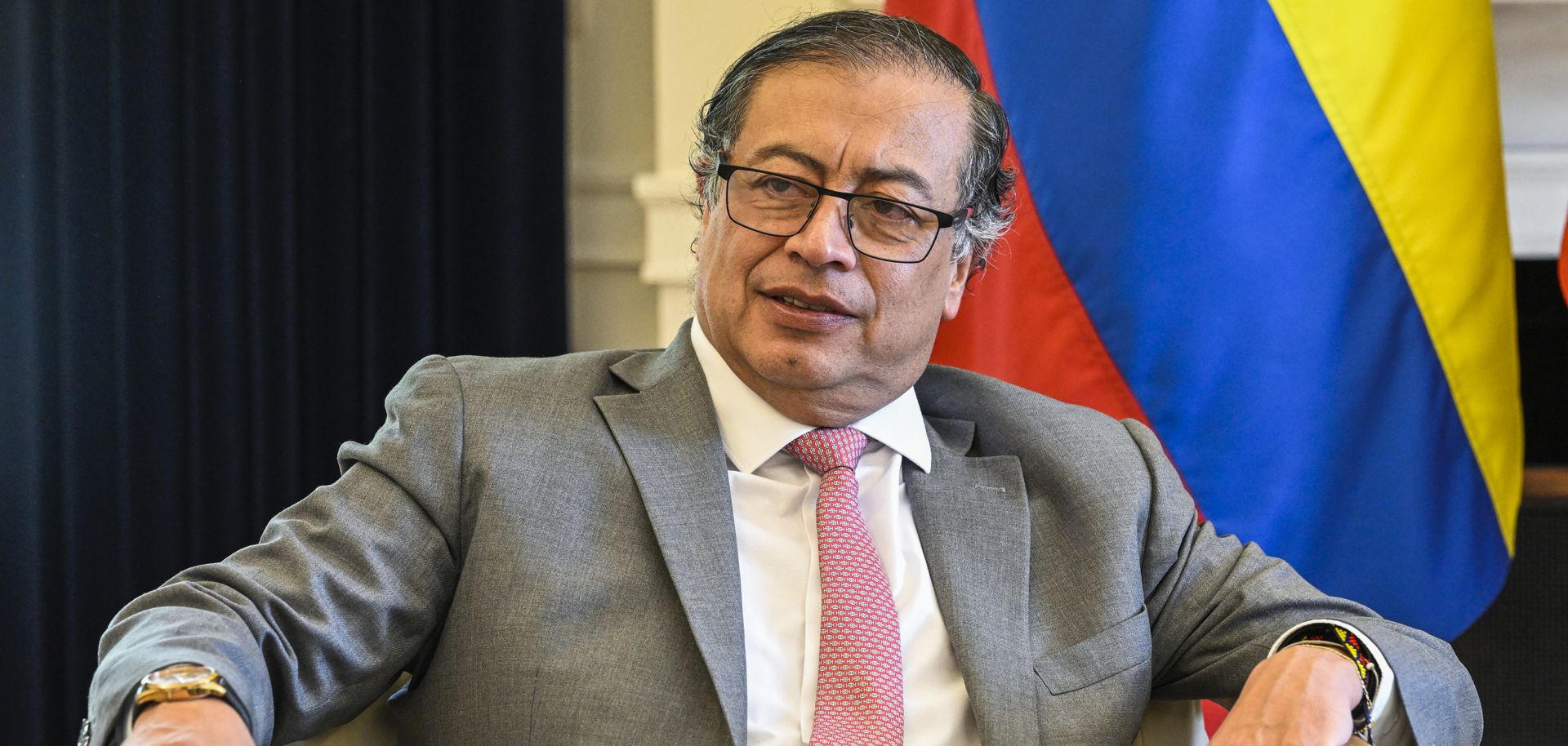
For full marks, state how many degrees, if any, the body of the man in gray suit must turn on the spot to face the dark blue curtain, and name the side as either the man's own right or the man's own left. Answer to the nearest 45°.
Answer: approximately 135° to the man's own right

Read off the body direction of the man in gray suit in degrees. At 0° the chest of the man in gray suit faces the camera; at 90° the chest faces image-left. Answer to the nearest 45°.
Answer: approximately 0°

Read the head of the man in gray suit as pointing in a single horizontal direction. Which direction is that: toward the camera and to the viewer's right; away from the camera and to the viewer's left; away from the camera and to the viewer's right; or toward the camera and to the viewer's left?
toward the camera and to the viewer's left

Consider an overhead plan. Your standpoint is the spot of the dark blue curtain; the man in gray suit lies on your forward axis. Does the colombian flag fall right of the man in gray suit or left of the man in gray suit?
left

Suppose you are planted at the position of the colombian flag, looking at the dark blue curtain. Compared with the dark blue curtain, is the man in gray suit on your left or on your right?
left

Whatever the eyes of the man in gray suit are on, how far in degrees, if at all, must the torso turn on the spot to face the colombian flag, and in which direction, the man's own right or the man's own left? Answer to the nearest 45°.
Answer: approximately 135° to the man's own left
